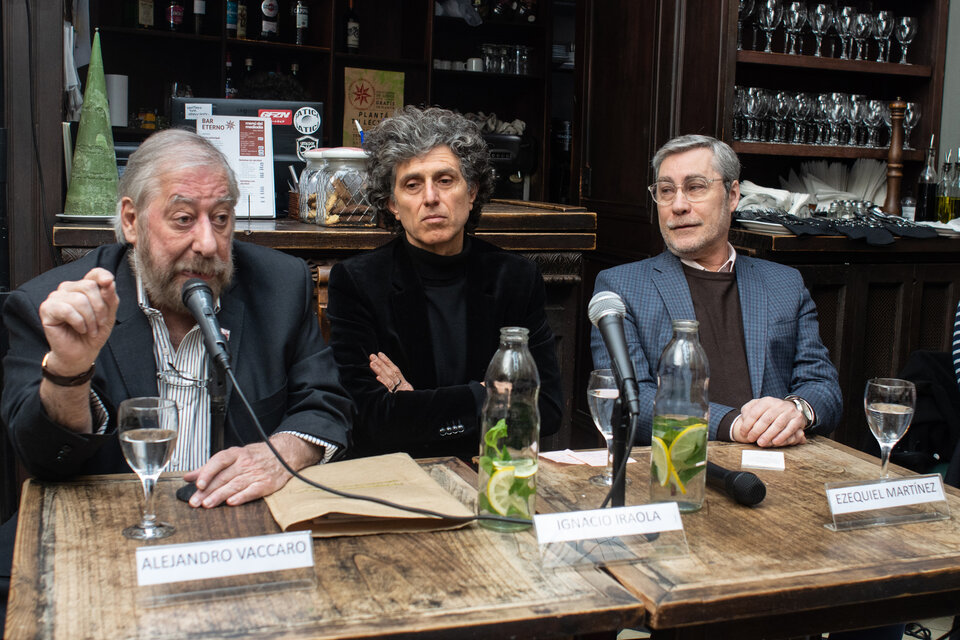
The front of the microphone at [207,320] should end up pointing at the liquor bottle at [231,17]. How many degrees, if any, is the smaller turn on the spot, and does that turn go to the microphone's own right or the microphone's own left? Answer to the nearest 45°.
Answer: approximately 45° to the microphone's own right

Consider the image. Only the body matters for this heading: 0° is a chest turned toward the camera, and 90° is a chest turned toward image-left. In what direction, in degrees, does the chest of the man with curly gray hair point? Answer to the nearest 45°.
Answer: approximately 0°

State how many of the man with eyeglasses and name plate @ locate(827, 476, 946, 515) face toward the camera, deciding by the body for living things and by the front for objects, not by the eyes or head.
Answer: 2

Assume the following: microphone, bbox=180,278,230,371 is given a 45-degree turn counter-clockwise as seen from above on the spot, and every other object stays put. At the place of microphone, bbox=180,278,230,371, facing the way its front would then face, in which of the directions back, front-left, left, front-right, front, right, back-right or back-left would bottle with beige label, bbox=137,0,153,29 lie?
right
